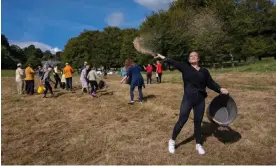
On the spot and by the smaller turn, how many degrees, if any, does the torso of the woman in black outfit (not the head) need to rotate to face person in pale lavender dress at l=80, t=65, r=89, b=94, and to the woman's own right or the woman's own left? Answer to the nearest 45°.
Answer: approximately 135° to the woman's own right

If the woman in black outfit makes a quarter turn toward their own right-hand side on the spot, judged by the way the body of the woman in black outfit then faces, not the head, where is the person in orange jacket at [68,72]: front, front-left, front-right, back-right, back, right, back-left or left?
front-right
